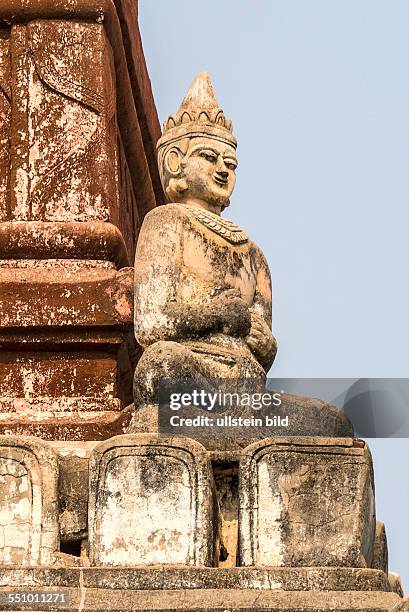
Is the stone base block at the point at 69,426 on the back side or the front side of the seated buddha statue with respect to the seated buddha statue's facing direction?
on the back side

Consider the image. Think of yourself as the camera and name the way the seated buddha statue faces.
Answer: facing the viewer and to the right of the viewer
